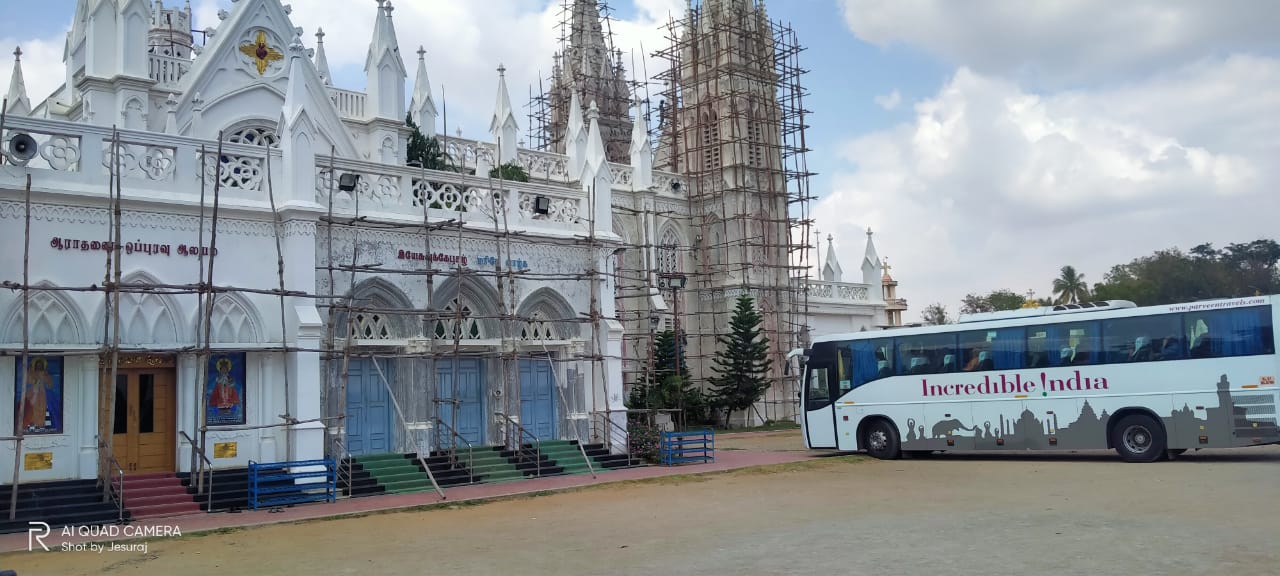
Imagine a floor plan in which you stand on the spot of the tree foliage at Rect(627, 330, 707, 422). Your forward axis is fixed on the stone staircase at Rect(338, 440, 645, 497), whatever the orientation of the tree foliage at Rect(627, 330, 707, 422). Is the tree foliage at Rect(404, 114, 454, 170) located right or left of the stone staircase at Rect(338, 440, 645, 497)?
right

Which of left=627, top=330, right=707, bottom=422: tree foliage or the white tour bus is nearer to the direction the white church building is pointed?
the white tour bus

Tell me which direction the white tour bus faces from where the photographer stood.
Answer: facing to the left of the viewer

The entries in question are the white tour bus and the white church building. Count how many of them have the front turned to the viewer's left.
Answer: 1

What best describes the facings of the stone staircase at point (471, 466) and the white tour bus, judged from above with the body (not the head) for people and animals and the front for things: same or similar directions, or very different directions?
very different directions

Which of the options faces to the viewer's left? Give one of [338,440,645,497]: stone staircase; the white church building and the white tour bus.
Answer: the white tour bus

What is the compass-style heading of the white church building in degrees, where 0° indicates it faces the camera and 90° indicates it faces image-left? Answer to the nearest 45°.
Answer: approximately 315°

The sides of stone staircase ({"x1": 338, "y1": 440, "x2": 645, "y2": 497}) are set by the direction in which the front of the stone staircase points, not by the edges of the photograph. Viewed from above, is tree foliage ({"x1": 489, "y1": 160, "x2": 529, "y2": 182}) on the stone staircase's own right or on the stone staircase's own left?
on the stone staircase's own left
